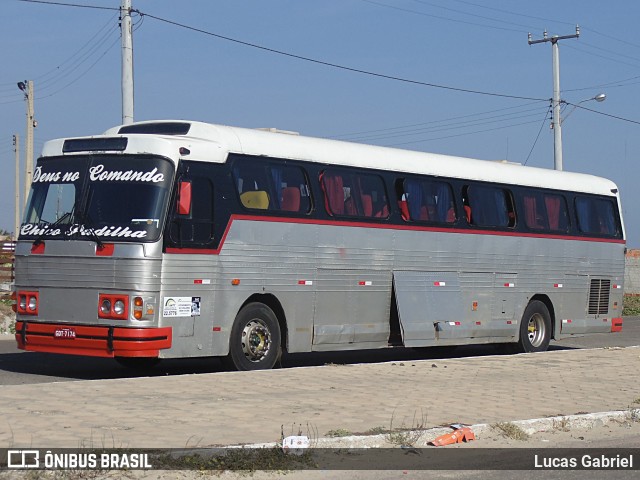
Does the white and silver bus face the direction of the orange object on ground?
no

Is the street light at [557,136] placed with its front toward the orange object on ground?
no

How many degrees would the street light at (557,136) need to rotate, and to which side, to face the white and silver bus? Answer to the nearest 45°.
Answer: approximately 90° to its right

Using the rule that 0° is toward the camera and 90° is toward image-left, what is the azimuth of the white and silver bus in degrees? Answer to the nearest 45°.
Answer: approximately 45°

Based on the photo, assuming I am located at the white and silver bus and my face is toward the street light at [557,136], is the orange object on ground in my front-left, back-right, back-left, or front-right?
back-right

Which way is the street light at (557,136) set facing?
to the viewer's right

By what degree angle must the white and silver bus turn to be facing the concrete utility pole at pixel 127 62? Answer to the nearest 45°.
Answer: approximately 90° to its right

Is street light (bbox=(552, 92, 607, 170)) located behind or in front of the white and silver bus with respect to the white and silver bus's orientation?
behind

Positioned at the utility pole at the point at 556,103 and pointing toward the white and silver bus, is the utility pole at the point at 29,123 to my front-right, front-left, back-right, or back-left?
front-right

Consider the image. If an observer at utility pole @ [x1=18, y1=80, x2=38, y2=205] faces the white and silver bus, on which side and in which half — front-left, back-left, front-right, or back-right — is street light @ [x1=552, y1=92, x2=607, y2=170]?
front-left

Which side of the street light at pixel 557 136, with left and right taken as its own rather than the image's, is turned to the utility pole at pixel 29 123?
back

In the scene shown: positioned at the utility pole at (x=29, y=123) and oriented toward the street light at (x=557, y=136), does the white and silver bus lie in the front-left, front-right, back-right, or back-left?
front-right

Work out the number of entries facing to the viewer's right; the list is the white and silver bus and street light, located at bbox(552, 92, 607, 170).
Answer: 1

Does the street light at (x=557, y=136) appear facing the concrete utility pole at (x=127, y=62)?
no
